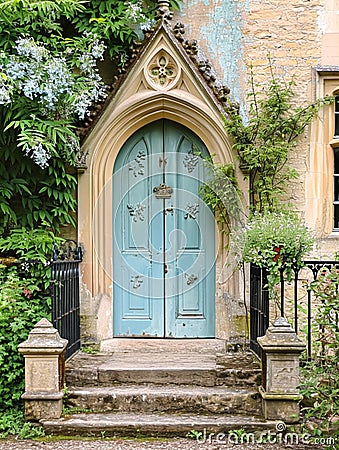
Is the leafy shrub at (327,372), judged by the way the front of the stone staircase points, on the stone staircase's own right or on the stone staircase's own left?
on the stone staircase's own left

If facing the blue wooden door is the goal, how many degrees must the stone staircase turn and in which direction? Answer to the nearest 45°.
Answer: approximately 180°

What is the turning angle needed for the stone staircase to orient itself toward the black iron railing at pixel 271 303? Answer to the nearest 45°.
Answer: approximately 135° to its left

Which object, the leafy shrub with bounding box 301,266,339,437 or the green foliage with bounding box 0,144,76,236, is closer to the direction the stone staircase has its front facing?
the leafy shrub

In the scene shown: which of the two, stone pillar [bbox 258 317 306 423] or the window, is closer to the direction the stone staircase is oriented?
the stone pillar

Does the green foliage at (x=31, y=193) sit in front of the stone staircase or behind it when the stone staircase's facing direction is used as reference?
behind

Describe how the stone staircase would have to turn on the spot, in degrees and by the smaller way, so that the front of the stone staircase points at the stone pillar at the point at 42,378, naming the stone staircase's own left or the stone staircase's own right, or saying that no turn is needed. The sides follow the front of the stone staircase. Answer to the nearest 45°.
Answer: approximately 90° to the stone staircase's own right

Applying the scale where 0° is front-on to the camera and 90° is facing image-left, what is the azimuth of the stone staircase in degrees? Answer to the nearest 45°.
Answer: approximately 0°
